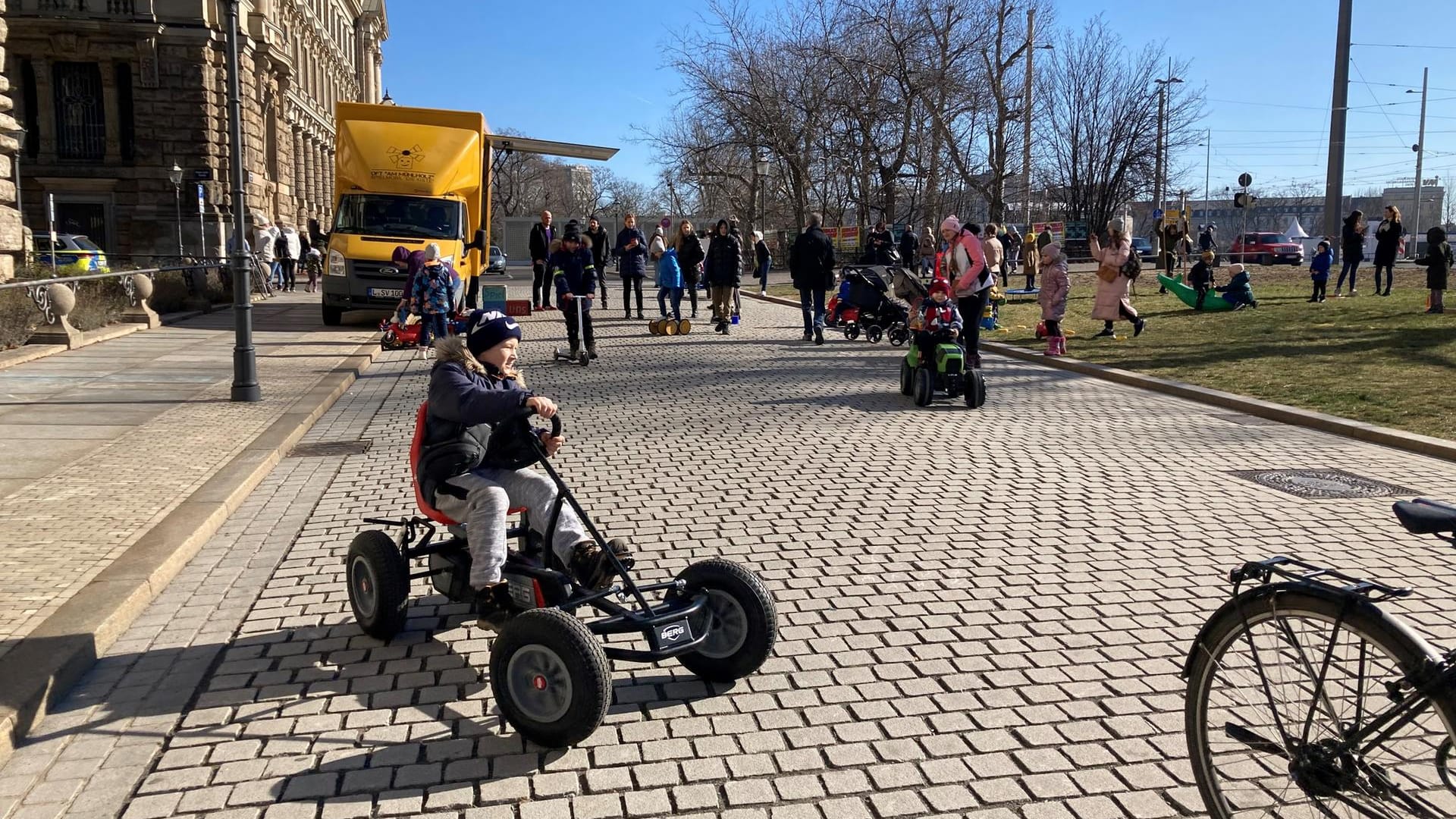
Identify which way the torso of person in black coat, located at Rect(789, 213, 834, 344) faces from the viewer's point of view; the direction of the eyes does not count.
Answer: away from the camera

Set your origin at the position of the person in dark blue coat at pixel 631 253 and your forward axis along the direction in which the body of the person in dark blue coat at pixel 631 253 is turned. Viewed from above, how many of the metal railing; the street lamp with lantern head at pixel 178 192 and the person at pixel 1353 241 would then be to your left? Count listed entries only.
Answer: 1

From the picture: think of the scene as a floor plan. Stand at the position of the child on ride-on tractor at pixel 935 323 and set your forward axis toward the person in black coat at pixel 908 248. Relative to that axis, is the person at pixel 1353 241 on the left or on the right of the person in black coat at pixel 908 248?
right

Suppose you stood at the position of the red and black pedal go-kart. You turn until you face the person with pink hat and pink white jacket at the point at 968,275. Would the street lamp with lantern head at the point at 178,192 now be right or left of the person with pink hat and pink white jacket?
left
